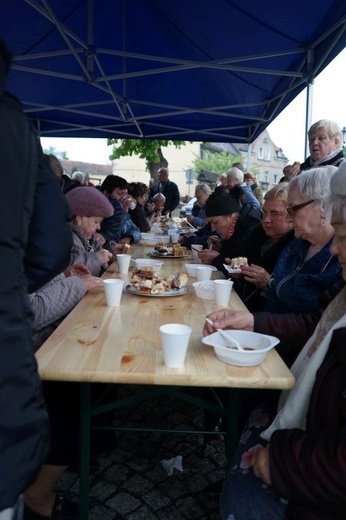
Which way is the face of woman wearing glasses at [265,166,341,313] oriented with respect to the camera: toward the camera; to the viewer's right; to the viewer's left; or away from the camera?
to the viewer's left

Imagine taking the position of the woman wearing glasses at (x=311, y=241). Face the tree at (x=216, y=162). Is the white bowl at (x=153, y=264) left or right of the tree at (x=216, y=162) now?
left

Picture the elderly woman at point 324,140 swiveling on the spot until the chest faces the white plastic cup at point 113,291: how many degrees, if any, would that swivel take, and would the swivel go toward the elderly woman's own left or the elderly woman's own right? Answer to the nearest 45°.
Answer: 0° — they already face it

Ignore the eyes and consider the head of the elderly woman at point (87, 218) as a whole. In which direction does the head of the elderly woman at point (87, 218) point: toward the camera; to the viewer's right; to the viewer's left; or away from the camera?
to the viewer's right

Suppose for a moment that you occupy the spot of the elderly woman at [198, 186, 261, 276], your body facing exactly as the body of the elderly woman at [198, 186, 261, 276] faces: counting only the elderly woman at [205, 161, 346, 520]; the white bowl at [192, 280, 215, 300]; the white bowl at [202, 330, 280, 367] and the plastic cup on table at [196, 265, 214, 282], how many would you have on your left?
4

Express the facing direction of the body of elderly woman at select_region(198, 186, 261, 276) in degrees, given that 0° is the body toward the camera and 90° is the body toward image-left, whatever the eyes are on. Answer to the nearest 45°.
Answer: approximately 90°

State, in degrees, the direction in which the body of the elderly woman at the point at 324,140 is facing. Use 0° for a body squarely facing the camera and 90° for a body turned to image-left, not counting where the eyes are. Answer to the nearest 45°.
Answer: approximately 45°
